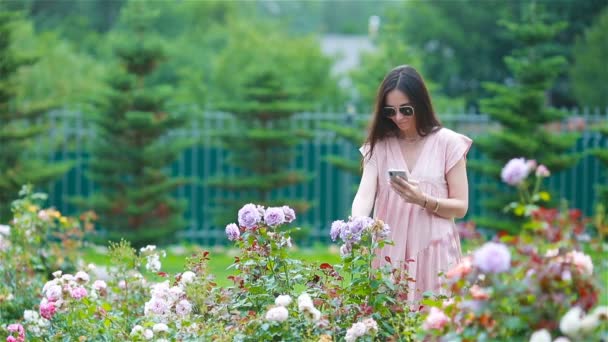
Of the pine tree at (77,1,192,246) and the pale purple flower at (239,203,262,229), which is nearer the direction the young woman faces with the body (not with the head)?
the pale purple flower

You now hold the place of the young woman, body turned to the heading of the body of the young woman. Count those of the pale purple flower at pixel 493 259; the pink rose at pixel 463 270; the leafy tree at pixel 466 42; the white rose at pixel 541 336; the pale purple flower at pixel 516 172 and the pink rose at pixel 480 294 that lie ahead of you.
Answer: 5

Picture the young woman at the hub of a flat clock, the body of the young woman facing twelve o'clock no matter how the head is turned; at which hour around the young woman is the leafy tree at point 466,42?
The leafy tree is roughly at 6 o'clock from the young woman.

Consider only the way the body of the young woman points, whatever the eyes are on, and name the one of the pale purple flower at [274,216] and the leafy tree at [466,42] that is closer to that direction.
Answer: the pale purple flower

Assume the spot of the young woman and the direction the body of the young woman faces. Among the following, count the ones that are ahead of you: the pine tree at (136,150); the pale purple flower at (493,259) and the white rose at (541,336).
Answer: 2

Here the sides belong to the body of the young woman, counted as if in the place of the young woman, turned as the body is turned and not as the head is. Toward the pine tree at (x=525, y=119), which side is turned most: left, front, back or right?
back

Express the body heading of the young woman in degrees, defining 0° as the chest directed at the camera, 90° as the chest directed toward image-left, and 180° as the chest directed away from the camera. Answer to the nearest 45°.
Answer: approximately 0°

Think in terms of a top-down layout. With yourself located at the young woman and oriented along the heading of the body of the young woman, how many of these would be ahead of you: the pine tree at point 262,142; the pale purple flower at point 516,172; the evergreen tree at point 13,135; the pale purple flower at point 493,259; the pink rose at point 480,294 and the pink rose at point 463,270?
4

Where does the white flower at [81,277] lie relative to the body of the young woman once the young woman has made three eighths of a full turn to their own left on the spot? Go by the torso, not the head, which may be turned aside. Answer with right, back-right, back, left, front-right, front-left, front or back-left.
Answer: back-left

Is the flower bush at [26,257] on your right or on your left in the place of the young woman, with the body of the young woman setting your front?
on your right

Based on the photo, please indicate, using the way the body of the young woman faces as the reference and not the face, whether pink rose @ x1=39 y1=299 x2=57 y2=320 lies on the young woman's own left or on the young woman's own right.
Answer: on the young woman's own right

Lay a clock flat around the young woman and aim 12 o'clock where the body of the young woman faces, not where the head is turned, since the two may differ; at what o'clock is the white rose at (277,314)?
The white rose is roughly at 1 o'clock from the young woman.

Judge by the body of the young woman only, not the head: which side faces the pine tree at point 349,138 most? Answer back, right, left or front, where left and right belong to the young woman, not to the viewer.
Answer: back

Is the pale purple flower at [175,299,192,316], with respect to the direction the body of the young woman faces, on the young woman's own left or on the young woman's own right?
on the young woman's own right

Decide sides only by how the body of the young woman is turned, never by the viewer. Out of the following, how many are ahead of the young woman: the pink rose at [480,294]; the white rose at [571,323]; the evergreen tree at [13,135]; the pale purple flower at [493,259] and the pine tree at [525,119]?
3

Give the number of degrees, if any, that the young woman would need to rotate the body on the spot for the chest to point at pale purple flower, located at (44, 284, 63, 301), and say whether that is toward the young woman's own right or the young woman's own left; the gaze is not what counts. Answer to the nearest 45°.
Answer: approximately 90° to the young woman's own right

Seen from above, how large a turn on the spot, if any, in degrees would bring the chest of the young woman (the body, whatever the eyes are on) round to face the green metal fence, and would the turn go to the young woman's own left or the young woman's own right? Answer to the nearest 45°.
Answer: approximately 180°
